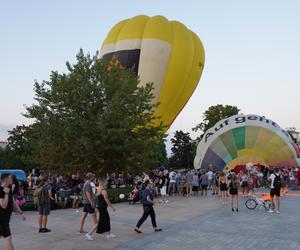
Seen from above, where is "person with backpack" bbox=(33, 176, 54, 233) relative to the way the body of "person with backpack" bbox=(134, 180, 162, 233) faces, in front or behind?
behind

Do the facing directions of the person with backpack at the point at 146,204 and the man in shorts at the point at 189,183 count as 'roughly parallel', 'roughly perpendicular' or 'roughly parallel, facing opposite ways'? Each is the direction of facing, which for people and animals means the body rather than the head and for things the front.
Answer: roughly perpendicular

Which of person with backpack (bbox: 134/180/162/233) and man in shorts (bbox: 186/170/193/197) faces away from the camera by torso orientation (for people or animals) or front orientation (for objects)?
the man in shorts

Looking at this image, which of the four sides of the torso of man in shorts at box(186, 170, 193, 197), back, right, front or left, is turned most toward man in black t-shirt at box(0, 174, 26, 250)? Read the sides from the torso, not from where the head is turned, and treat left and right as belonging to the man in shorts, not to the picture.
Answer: back

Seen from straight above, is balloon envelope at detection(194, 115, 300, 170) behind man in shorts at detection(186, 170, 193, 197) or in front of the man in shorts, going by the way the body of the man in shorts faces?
in front

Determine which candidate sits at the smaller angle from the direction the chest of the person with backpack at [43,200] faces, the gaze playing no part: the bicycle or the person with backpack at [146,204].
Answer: the bicycle

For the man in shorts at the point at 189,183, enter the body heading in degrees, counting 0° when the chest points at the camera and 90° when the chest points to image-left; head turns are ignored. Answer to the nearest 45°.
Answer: approximately 180°
